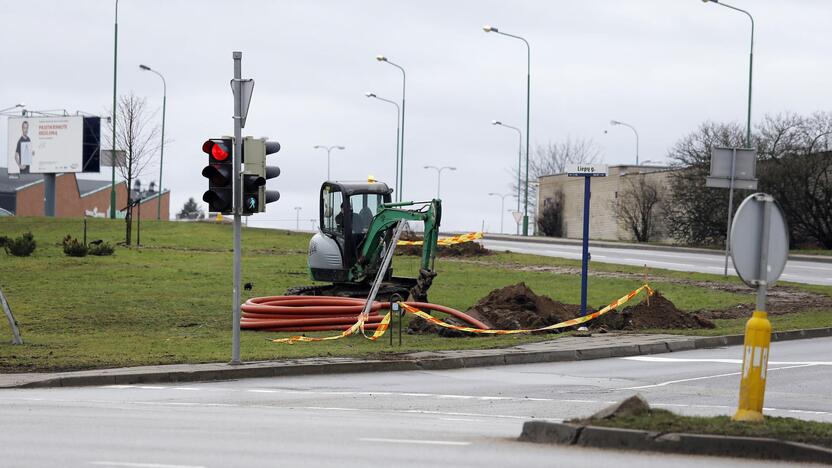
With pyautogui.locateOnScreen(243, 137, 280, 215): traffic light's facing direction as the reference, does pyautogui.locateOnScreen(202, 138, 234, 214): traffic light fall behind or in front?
behind

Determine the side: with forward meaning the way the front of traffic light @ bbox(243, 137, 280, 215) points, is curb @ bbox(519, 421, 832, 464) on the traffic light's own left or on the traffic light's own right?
on the traffic light's own right

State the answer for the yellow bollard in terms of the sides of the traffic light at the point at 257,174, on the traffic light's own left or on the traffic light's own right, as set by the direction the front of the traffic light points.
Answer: on the traffic light's own right

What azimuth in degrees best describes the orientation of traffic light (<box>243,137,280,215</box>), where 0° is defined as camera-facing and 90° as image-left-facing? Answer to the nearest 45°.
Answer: approximately 270°

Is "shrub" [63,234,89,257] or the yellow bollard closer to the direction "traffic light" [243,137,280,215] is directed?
the yellow bollard

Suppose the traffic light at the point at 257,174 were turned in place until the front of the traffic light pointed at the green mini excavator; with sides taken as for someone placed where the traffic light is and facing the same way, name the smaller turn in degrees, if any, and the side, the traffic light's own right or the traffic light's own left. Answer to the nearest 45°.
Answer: approximately 90° to the traffic light's own left

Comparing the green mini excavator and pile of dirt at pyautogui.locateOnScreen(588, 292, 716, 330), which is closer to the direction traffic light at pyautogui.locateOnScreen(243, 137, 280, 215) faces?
the pile of dirt

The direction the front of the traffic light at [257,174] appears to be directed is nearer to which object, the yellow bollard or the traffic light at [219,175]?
the yellow bollard

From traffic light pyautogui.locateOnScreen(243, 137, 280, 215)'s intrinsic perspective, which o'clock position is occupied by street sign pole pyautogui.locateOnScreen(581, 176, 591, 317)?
The street sign pole is roughly at 11 o'clock from the traffic light.

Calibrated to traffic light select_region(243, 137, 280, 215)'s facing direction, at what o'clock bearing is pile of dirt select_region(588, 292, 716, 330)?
The pile of dirt is roughly at 11 o'clock from the traffic light.
